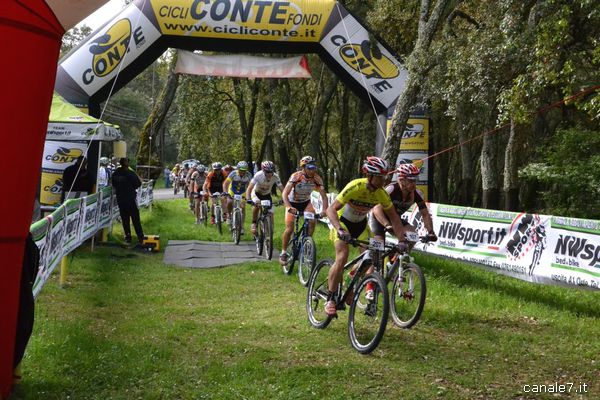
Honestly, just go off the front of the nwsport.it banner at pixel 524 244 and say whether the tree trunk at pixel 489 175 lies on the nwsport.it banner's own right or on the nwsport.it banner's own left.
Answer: on the nwsport.it banner's own right

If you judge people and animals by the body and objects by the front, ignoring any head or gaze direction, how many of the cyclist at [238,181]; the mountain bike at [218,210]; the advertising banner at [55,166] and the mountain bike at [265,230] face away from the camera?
0

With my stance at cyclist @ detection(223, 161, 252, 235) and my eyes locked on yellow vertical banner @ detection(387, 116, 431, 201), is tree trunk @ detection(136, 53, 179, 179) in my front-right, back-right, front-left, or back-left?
back-left

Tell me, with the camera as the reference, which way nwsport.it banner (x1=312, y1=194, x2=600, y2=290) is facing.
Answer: facing the viewer and to the left of the viewer

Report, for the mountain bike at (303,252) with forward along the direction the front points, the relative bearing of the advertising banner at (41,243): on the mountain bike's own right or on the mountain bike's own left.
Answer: on the mountain bike's own right

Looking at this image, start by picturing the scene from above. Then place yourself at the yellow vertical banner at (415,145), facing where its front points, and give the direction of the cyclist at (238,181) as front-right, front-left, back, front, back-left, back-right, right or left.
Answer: right

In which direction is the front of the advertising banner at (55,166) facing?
toward the camera

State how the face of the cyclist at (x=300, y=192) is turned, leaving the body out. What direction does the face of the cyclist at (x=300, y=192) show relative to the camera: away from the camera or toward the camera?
toward the camera

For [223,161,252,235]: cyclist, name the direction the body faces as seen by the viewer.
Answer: toward the camera

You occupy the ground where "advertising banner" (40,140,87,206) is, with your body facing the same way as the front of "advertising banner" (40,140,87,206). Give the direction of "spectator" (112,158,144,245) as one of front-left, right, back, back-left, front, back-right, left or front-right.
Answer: left

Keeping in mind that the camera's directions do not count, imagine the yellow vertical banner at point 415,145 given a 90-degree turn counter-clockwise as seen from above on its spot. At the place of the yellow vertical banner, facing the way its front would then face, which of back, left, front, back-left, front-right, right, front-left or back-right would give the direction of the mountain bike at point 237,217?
back

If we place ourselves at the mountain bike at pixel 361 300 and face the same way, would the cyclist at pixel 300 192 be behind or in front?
behind

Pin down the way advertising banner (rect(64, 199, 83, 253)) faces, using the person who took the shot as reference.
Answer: facing the viewer and to the right of the viewer

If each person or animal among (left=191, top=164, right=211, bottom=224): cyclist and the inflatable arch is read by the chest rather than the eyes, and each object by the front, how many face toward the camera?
2
